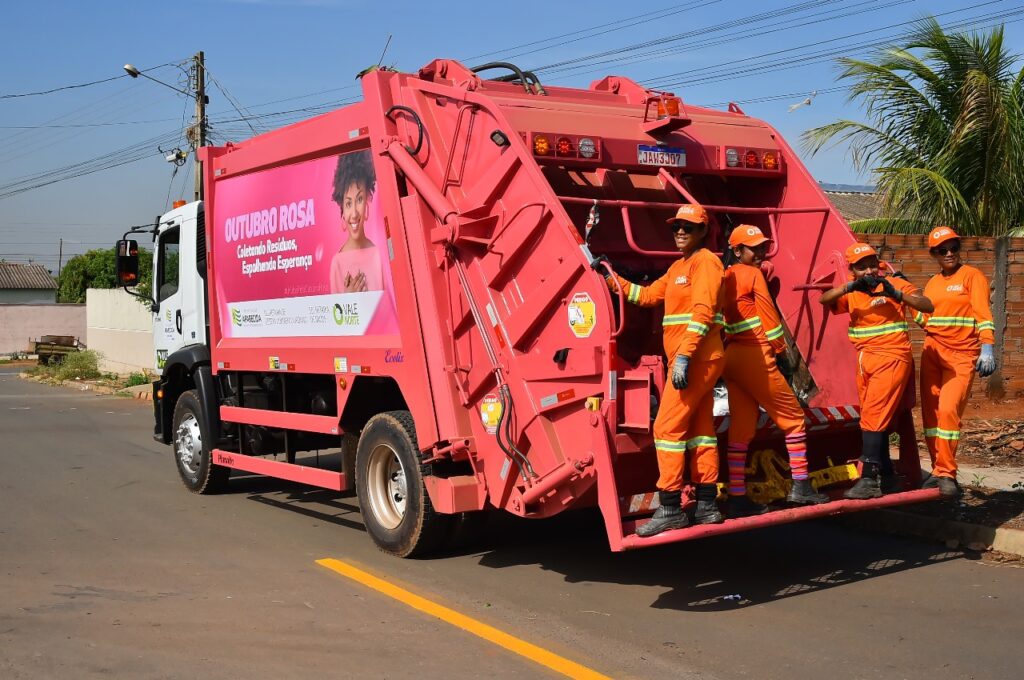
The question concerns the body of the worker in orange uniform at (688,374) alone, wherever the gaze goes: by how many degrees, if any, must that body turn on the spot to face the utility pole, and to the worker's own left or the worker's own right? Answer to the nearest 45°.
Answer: approximately 90° to the worker's own right

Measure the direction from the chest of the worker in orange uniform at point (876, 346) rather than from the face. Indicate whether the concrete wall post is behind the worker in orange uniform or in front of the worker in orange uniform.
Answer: behind

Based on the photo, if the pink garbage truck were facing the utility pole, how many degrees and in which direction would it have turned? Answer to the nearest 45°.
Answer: approximately 45° to its right

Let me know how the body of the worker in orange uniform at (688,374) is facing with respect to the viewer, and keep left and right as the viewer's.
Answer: facing the viewer and to the left of the viewer

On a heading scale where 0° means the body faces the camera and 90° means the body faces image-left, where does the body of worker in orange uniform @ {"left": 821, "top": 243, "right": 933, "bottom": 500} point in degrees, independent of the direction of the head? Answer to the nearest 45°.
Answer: approximately 0°

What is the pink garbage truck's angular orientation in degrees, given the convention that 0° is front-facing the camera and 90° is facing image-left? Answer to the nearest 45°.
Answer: approximately 135°

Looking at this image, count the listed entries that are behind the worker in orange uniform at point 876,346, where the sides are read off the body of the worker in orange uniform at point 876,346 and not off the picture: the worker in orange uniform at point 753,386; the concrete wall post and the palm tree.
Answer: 2
